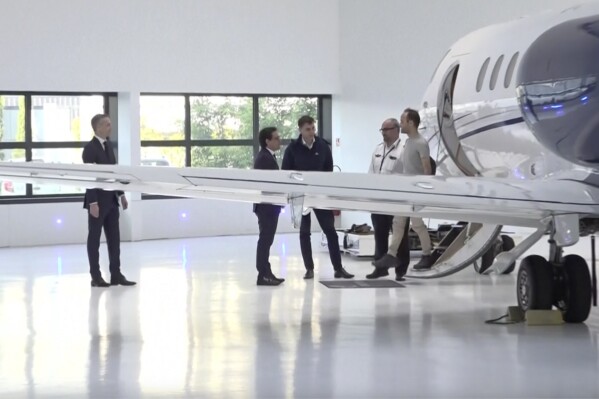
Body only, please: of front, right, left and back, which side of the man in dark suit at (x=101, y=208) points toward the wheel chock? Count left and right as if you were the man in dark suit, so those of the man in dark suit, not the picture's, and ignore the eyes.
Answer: front

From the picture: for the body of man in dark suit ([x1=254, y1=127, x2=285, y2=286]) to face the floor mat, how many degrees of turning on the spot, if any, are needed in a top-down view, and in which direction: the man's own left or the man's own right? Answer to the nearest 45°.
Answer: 0° — they already face it

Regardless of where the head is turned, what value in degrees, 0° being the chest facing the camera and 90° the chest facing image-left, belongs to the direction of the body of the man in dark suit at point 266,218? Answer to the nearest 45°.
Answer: approximately 270°

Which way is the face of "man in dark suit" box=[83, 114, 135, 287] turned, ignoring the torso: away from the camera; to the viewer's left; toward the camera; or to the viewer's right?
to the viewer's right

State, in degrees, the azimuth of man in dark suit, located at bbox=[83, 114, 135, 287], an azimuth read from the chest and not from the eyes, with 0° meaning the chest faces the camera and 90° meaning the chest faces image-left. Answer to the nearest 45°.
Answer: approximately 315°

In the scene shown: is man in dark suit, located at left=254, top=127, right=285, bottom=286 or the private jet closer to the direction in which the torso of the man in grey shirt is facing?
the man in dark suit

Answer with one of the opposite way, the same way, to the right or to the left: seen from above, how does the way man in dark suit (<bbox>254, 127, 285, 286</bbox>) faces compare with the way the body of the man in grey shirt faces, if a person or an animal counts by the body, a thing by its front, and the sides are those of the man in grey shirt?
the opposite way

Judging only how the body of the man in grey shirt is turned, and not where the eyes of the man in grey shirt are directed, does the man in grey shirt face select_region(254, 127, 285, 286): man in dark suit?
yes

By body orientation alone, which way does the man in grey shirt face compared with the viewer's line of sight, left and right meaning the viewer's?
facing to the left of the viewer

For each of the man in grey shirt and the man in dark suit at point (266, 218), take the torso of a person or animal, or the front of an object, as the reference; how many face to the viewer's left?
1

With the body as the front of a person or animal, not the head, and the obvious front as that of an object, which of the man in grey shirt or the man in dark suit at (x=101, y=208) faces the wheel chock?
the man in dark suit

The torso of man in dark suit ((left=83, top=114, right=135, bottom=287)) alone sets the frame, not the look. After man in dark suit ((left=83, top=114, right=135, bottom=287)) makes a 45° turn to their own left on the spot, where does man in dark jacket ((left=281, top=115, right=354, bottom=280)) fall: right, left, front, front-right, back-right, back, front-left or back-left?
front
